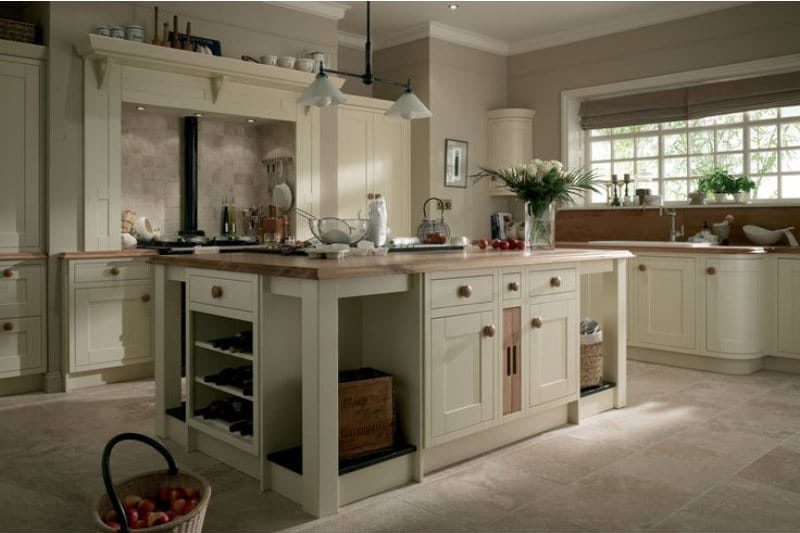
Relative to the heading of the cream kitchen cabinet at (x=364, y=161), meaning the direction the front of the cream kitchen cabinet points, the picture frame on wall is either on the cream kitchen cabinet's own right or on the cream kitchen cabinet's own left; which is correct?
on the cream kitchen cabinet's own left

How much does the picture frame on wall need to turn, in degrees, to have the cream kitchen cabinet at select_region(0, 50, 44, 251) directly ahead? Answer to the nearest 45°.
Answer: approximately 90° to its right

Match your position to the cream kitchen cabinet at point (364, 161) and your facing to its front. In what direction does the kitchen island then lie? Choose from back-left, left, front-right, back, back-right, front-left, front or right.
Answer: front-right

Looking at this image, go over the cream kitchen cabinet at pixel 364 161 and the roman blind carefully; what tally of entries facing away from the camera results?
0

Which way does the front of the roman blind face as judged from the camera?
facing the viewer and to the left of the viewer

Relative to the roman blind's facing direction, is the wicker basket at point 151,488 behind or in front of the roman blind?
in front

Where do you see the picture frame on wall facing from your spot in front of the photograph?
facing the viewer and to the right of the viewer

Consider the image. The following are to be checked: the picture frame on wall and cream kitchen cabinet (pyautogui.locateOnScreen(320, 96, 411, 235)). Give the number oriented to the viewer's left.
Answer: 0

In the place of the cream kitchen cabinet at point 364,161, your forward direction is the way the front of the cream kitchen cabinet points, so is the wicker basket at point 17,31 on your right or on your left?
on your right
